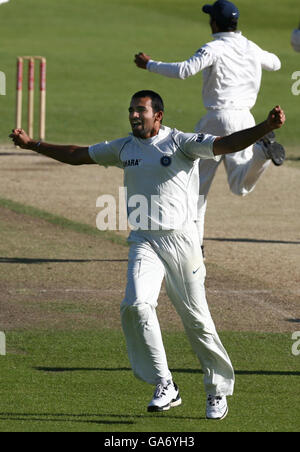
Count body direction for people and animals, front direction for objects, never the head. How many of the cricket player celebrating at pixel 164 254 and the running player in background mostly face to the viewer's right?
0

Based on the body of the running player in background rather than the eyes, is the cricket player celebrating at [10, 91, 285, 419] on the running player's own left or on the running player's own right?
on the running player's own left

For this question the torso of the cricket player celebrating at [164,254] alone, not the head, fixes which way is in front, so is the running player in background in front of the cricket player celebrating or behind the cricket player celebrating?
behind

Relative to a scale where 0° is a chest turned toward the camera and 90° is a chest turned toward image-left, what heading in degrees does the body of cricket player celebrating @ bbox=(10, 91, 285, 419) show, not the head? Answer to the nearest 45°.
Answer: approximately 45°

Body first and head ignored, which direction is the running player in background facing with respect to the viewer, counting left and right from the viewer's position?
facing away from the viewer and to the left of the viewer
